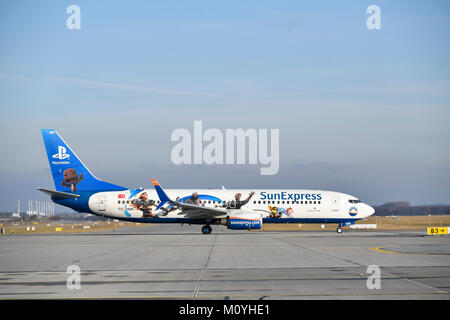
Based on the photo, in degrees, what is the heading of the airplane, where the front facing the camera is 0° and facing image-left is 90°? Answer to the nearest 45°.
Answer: approximately 270°
